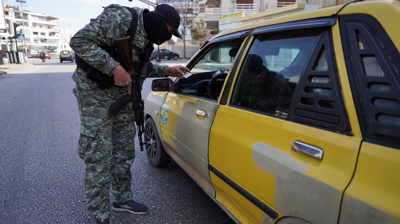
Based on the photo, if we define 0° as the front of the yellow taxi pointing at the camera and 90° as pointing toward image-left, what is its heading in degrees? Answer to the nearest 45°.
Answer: approximately 135°

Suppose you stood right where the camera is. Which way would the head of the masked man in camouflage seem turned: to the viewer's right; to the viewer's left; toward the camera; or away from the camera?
to the viewer's right

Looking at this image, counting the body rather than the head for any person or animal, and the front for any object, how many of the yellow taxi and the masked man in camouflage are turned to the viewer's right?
1

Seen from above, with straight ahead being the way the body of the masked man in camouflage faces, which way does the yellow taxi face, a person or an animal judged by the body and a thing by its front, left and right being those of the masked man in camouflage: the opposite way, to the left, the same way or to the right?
to the left

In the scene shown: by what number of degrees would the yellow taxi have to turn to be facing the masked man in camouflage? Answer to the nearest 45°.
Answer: approximately 45° to its left

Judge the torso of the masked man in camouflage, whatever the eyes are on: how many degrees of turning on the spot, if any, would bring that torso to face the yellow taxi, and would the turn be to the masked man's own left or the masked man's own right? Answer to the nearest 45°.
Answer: approximately 45° to the masked man's own right

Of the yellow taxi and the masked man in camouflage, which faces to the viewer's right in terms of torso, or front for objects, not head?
the masked man in camouflage

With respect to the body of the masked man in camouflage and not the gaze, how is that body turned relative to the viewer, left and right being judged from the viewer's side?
facing to the right of the viewer
